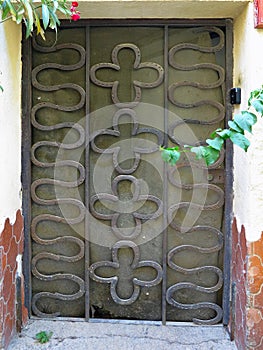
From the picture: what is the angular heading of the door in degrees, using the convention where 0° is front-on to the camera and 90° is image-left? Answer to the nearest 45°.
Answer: approximately 0°
